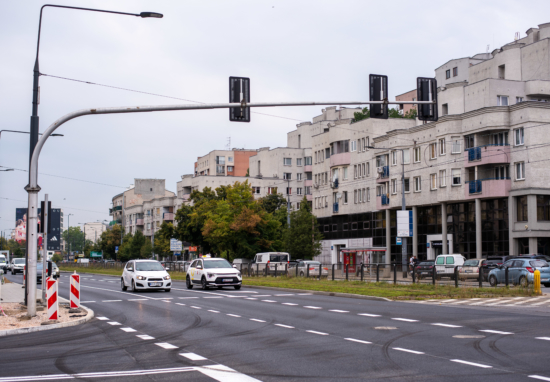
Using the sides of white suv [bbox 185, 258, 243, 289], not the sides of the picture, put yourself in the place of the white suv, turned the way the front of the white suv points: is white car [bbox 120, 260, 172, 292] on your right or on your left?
on your right

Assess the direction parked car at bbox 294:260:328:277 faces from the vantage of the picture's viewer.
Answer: facing away from the viewer and to the left of the viewer

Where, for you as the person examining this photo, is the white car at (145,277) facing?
facing the viewer and to the right of the viewer

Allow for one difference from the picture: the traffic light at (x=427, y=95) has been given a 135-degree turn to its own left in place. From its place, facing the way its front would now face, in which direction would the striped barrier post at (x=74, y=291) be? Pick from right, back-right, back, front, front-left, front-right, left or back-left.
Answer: front-right

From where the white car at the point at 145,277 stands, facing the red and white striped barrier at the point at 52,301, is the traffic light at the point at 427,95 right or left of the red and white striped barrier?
left

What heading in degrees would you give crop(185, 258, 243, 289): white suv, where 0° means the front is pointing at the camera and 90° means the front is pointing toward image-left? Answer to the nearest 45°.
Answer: approximately 315°

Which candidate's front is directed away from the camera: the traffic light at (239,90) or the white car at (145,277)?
the traffic light

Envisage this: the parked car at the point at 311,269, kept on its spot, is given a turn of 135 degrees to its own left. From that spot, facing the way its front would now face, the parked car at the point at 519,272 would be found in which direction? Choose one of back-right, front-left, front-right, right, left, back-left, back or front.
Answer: front-left

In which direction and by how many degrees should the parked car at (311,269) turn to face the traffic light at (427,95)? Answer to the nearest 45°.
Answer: approximately 135° to its left

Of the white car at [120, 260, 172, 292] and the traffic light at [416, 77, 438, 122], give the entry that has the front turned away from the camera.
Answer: the traffic light

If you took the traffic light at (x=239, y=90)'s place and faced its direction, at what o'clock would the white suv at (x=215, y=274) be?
The white suv is roughly at 12 o'clock from the traffic light.

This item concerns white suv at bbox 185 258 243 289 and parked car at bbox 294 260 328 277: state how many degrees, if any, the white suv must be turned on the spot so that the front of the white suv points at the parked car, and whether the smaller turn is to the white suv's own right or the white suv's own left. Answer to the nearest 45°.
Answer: approximately 90° to the white suv's own left

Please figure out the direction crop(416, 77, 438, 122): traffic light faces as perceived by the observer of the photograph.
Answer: facing away from the viewer

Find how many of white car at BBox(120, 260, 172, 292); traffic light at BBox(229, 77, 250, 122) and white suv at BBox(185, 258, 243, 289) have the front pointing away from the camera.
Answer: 1

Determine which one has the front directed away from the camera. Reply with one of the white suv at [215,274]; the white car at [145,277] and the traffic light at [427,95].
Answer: the traffic light
